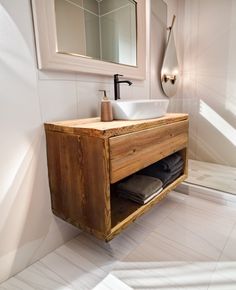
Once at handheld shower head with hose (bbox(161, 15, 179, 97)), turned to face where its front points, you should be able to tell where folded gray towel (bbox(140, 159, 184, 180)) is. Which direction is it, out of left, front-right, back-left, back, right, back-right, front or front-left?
front-right

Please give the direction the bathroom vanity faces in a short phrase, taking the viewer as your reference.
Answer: facing the viewer and to the right of the viewer

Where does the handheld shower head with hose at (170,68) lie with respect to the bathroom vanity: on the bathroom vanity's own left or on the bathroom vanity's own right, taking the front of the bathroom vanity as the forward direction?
on the bathroom vanity's own left

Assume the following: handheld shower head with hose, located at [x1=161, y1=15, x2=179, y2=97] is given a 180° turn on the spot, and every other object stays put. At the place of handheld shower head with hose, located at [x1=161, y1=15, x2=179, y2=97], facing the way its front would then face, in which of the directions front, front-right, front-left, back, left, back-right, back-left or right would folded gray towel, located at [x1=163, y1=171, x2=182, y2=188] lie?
back-left

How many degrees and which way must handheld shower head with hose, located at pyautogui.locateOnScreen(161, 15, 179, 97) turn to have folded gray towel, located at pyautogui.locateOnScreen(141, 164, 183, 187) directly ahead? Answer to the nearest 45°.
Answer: approximately 45° to its right
